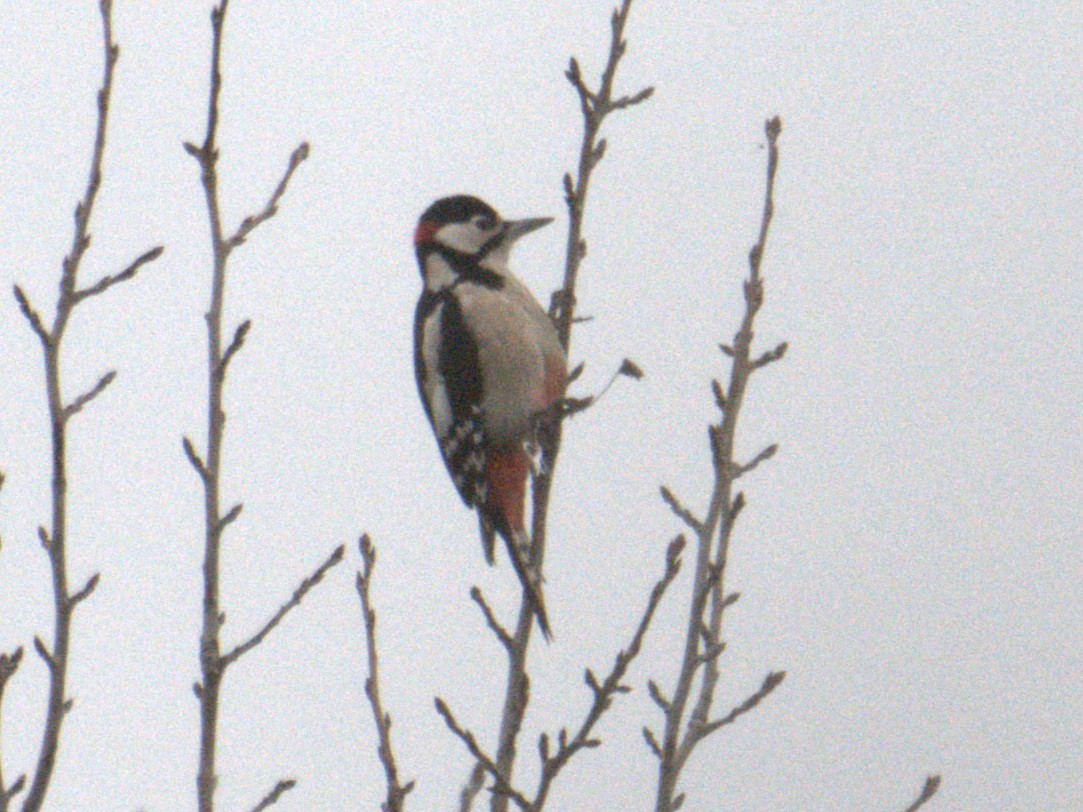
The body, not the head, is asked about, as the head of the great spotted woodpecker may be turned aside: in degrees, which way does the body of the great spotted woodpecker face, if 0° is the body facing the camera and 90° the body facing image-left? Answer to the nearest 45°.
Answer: approximately 270°

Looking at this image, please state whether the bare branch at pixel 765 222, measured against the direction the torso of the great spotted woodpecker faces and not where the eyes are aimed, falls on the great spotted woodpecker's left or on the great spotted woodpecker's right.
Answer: on the great spotted woodpecker's right

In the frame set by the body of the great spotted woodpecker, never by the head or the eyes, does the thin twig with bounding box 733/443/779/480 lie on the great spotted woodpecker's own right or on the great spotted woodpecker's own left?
on the great spotted woodpecker's own left
